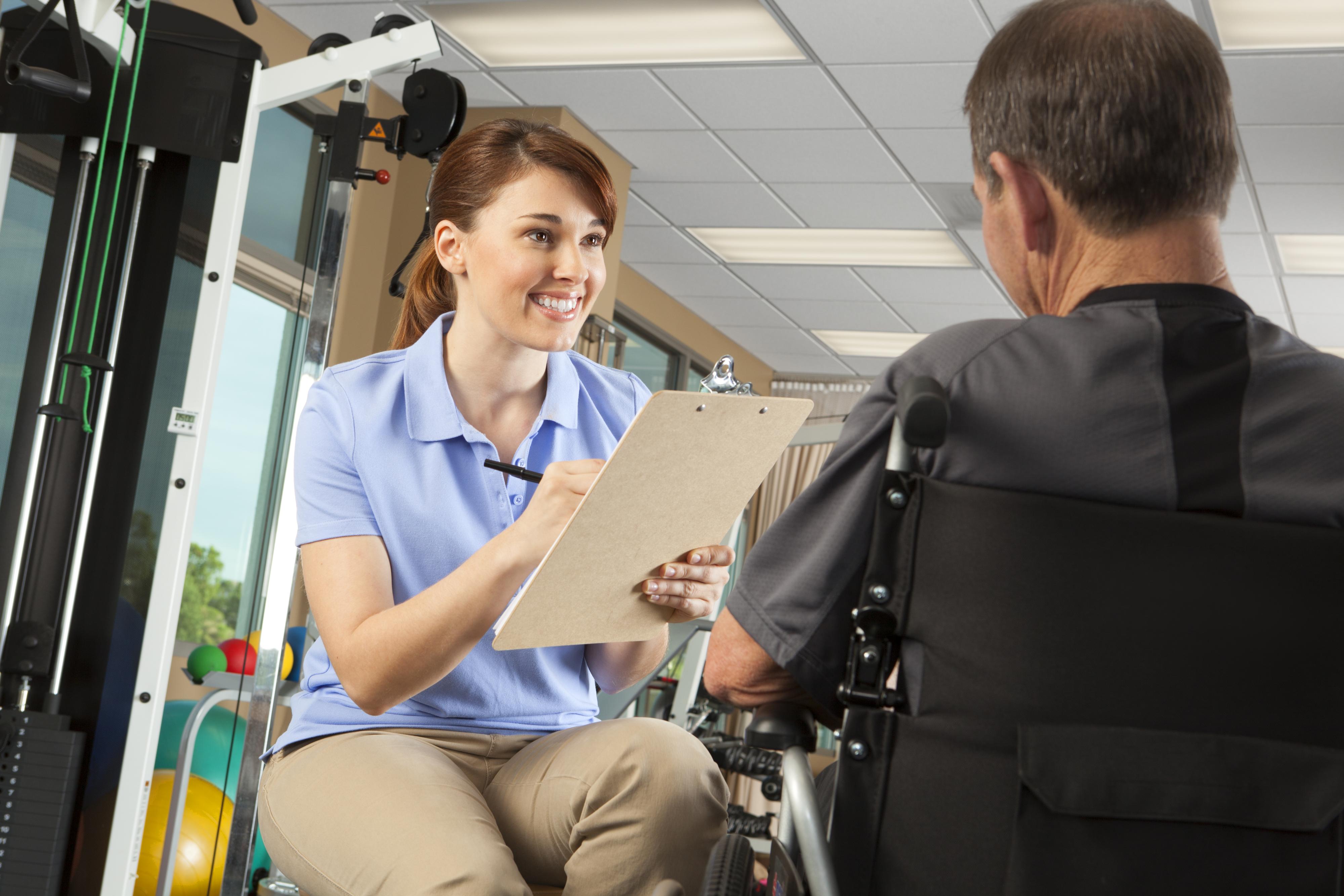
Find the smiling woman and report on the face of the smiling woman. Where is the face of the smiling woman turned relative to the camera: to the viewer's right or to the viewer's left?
to the viewer's right

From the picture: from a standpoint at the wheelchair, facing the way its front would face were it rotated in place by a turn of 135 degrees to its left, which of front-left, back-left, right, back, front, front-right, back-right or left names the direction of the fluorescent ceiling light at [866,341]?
back

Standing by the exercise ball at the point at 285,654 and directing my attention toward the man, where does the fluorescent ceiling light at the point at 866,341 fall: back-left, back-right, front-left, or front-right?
back-left

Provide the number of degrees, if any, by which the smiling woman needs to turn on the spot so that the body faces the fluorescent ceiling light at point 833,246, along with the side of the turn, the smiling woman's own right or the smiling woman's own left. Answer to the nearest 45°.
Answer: approximately 135° to the smiling woman's own left

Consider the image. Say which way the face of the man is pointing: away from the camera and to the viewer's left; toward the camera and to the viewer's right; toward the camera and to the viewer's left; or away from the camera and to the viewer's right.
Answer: away from the camera and to the viewer's left

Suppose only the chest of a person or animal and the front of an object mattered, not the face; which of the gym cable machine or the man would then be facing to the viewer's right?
the gym cable machine

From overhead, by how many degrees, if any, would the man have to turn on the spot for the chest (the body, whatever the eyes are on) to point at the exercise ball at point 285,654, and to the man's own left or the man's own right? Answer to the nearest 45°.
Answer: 0° — they already face it

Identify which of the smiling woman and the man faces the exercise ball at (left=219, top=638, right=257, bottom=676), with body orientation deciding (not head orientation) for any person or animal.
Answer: the man

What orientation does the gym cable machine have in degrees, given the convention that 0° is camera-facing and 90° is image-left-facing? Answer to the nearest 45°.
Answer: approximately 270°

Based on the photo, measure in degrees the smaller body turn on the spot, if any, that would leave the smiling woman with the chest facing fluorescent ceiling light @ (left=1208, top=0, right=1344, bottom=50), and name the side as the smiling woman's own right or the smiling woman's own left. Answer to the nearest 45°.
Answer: approximately 90° to the smiling woman's own left

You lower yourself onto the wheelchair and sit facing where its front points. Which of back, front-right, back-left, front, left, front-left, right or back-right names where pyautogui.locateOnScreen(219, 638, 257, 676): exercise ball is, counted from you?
front

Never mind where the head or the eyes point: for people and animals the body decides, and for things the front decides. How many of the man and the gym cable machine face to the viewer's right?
1

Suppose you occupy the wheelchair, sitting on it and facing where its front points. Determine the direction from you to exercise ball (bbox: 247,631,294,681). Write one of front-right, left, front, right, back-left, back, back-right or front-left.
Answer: front

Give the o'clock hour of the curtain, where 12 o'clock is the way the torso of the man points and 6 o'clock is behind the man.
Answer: The curtain is roughly at 1 o'clock from the man.
